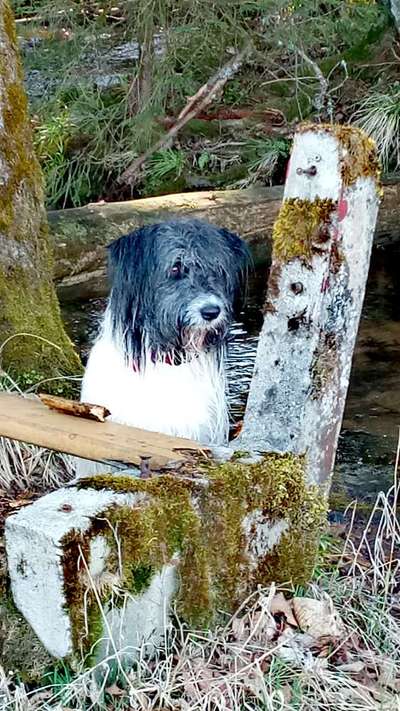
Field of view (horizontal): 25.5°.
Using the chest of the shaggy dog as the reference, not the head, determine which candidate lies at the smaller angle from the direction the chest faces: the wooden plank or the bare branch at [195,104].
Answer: the wooden plank

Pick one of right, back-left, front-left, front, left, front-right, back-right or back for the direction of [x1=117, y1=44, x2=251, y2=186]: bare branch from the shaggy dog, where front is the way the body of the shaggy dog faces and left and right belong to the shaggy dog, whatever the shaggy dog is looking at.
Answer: back-left

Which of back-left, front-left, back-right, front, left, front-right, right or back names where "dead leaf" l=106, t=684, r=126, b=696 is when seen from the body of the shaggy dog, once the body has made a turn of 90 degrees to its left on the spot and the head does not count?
back-right

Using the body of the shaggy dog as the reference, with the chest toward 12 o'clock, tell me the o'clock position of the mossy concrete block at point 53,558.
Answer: The mossy concrete block is roughly at 2 o'clock from the shaggy dog.

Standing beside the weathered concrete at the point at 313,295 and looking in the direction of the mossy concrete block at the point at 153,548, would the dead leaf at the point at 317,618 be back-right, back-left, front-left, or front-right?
front-left

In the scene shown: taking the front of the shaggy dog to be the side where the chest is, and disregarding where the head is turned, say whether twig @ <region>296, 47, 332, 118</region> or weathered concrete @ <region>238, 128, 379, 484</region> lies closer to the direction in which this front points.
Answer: the weathered concrete

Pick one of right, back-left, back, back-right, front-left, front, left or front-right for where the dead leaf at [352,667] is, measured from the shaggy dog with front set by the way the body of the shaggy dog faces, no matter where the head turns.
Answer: front

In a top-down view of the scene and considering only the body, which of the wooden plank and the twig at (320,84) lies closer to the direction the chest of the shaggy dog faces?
the wooden plank

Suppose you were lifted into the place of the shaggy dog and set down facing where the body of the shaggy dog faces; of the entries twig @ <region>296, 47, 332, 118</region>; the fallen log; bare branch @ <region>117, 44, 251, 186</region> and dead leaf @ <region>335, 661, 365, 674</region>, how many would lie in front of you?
1

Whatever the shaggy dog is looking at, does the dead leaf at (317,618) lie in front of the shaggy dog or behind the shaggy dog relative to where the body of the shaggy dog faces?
in front

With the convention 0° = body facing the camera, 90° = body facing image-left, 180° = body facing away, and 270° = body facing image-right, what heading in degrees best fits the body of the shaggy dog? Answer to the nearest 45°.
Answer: approximately 315°

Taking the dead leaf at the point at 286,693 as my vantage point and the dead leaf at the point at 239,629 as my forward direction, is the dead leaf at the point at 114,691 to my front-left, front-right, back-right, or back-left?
front-left
